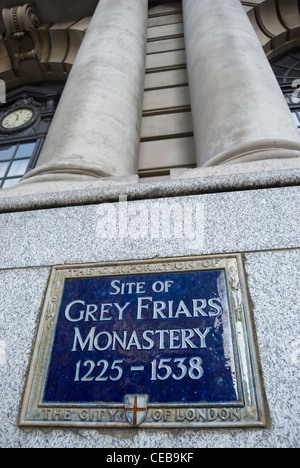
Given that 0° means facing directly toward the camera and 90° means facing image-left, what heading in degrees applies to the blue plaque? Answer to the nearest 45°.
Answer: approximately 0°
